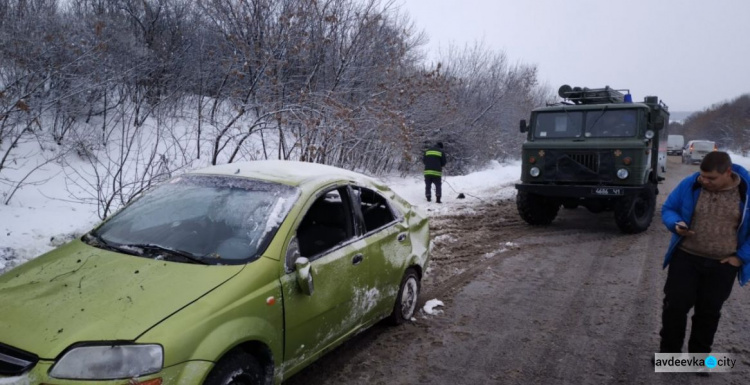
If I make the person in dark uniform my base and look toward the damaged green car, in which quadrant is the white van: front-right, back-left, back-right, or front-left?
back-left

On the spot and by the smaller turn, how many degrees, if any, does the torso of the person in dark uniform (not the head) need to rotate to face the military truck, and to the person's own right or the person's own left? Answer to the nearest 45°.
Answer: approximately 135° to the person's own right

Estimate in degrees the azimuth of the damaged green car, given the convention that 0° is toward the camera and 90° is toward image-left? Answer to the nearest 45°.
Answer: approximately 45°

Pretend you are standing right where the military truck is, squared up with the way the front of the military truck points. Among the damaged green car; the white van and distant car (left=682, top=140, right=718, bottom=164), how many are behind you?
2

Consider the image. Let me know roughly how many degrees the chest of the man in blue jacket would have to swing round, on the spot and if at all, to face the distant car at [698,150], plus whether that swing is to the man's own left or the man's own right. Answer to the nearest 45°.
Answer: approximately 180°

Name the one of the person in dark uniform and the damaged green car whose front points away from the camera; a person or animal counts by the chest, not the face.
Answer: the person in dark uniform

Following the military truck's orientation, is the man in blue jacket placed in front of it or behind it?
in front

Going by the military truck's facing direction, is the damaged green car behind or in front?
in front

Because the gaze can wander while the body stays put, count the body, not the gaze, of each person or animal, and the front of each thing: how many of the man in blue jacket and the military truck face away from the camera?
0
